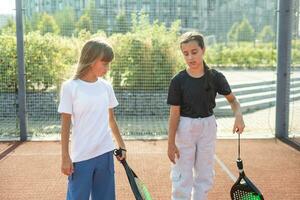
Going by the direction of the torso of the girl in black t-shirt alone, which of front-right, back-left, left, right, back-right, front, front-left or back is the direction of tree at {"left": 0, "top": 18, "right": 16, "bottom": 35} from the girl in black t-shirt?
back-right

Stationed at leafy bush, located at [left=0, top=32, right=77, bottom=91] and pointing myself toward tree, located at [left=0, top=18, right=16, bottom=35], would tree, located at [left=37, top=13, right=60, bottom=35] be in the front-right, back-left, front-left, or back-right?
front-right

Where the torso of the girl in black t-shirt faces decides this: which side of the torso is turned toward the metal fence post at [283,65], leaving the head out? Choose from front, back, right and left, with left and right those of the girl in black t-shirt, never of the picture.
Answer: back

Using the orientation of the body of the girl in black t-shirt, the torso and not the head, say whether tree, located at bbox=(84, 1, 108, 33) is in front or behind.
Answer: behind

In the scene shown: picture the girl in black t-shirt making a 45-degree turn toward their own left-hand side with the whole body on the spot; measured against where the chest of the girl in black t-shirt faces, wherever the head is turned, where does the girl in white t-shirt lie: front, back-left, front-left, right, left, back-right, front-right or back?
right

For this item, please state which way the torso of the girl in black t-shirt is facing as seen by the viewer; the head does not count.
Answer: toward the camera

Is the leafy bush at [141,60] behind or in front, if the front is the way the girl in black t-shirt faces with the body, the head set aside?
behind

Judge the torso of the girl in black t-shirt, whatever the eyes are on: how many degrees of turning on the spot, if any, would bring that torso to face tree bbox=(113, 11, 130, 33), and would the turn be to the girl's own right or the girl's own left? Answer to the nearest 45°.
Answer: approximately 180°

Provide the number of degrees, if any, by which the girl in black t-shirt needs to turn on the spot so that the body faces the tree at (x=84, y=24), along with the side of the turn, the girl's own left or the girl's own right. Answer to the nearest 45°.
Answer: approximately 135° to the girl's own right

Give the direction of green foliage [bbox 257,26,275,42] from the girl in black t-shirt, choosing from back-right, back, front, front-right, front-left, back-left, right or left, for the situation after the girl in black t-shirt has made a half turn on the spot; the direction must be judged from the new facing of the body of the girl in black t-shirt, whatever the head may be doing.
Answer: front

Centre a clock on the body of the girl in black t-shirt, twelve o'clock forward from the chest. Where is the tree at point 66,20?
The tree is roughly at 5 o'clock from the girl in black t-shirt.

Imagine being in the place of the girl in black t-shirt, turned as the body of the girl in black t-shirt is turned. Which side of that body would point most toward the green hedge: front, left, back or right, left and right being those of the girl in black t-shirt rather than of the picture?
back

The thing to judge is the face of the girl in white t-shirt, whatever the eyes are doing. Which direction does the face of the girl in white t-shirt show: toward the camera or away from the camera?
toward the camera

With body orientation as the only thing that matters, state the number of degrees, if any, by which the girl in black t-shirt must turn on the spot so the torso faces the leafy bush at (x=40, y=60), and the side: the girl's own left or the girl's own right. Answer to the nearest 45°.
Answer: approximately 135° to the girl's own right
